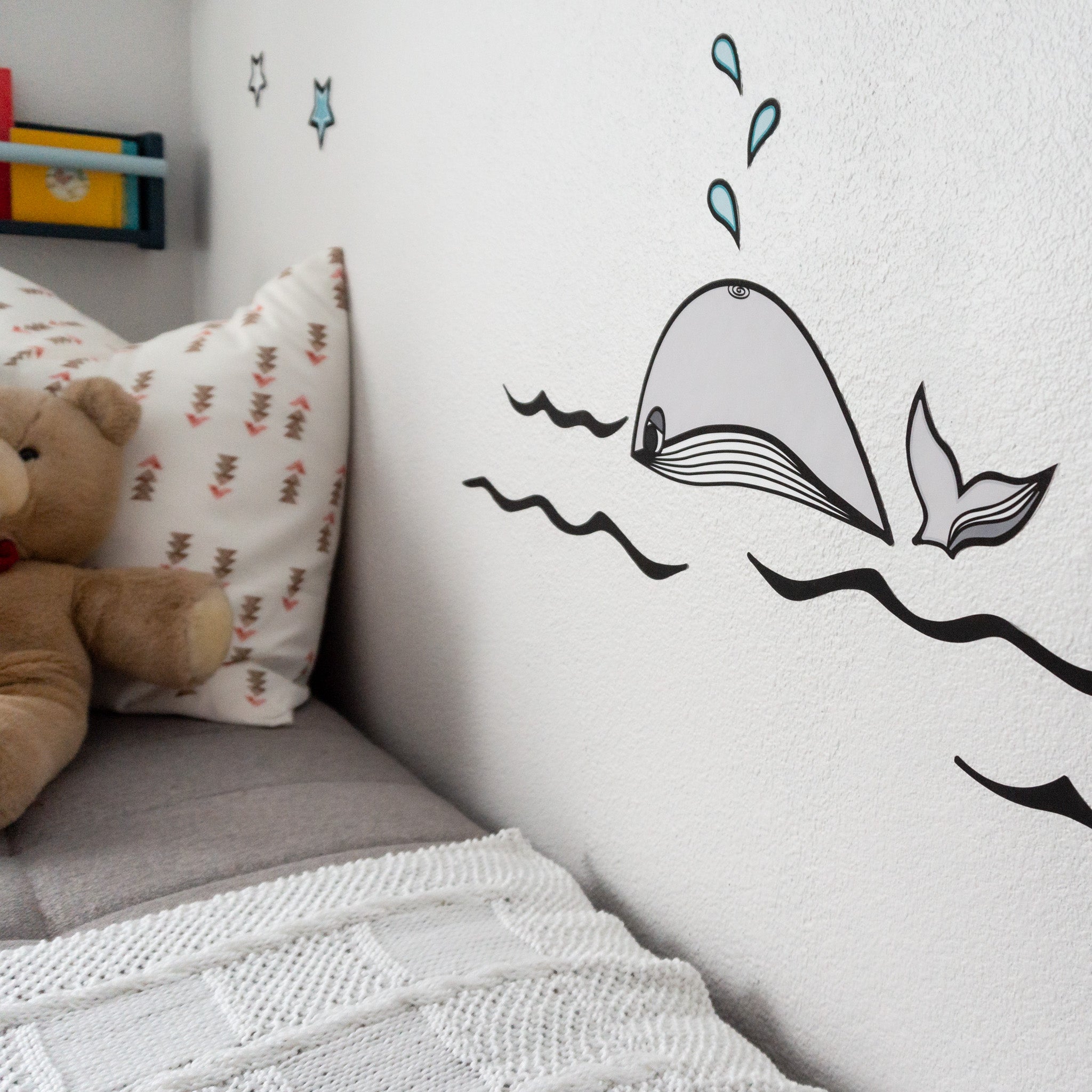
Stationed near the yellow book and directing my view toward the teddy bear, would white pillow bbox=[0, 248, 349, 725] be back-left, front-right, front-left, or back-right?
front-left

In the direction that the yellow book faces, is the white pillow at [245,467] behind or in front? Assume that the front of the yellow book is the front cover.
in front

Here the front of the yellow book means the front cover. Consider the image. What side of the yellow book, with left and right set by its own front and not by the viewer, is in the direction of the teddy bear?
front

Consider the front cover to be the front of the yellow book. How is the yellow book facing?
toward the camera

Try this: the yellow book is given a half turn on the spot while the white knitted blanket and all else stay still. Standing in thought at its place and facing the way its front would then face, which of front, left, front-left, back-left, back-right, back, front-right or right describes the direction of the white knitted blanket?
back

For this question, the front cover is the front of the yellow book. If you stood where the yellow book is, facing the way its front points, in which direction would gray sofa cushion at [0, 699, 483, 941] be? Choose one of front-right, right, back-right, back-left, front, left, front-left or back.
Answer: front
